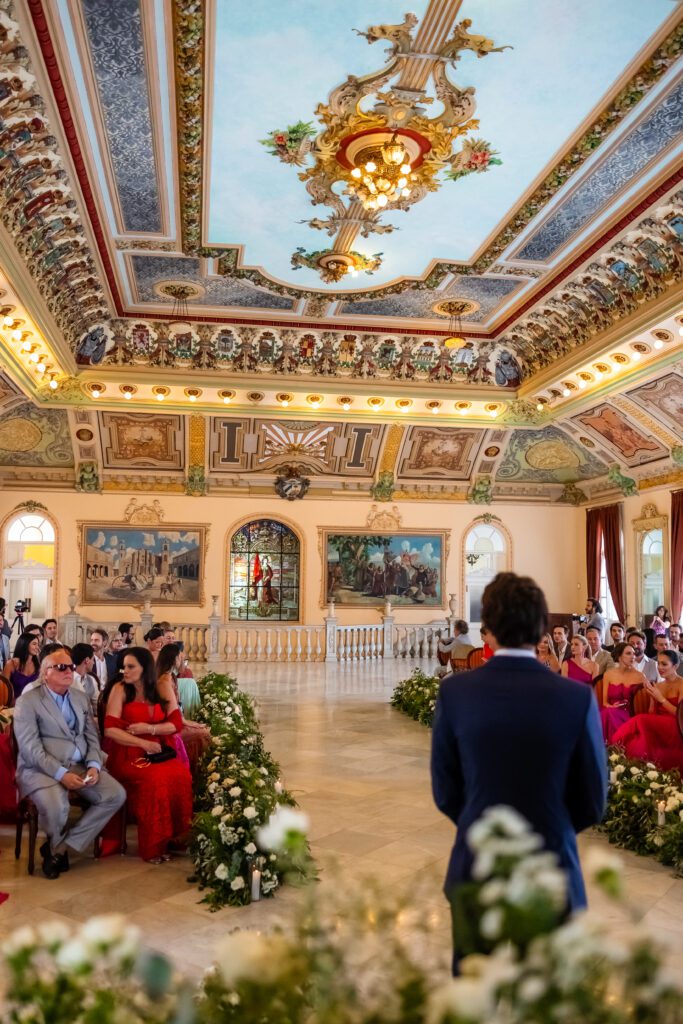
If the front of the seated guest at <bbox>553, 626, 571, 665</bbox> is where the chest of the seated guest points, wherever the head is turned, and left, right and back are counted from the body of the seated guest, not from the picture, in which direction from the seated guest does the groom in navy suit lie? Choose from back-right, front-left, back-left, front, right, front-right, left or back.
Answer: front-left

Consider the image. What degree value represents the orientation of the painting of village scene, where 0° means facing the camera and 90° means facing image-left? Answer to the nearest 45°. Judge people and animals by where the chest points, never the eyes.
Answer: approximately 0°

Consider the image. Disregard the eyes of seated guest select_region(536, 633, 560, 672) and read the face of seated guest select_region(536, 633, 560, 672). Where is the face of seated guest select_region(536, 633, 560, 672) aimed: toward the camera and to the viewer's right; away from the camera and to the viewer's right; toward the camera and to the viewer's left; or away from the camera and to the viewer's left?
toward the camera and to the viewer's left

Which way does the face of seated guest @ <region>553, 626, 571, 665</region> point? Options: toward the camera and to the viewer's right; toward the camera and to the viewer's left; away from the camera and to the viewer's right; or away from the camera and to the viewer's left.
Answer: toward the camera and to the viewer's left

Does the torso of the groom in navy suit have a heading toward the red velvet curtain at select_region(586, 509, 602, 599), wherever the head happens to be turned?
yes

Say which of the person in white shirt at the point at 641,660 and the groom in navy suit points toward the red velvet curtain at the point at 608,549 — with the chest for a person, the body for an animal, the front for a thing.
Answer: the groom in navy suit

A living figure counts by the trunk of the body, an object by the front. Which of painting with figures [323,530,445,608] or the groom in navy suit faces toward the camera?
the painting with figures

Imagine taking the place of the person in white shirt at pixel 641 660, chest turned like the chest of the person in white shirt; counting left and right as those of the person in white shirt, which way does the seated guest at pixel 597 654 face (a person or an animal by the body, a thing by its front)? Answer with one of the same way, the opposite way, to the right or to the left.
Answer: the same way

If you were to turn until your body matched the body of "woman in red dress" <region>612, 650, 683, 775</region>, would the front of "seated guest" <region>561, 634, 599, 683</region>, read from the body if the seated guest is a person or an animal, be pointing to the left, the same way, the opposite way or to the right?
the same way

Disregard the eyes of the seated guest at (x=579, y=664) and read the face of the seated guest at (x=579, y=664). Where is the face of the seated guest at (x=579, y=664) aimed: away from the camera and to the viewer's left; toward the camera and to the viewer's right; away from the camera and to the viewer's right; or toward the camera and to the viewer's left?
toward the camera and to the viewer's left

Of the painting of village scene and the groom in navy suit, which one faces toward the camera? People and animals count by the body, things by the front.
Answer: the painting of village scene

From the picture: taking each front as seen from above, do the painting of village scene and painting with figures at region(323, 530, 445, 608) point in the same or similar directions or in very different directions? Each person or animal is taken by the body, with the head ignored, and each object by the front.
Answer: same or similar directions

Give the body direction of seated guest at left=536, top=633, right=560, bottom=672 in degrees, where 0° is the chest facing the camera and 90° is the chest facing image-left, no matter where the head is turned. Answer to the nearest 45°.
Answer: approximately 45°

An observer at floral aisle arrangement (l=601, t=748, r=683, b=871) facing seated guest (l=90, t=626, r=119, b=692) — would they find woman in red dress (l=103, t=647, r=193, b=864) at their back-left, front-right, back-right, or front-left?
front-left

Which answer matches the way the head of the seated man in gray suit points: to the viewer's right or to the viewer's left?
to the viewer's right

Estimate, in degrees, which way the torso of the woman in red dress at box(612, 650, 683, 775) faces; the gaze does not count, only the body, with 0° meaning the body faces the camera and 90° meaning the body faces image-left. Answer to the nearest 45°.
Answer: approximately 45°

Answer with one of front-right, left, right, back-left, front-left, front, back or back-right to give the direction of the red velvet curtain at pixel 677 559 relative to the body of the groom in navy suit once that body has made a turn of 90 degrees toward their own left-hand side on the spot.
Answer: right

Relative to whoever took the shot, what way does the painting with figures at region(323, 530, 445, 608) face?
facing the viewer

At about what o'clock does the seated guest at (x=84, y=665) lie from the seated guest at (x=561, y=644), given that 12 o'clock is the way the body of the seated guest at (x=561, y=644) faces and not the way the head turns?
the seated guest at (x=84, y=665) is roughly at 2 o'clock from the seated guest at (x=561, y=644).

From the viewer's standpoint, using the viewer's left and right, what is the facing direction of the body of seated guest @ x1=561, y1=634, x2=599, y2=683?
facing the viewer and to the left of the viewer

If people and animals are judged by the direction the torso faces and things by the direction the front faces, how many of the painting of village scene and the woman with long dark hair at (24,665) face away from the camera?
0
